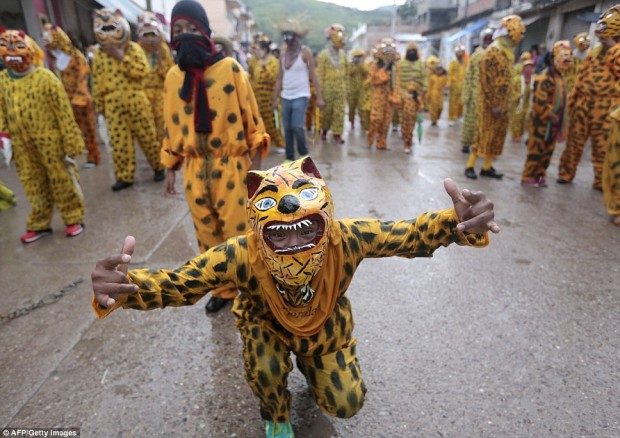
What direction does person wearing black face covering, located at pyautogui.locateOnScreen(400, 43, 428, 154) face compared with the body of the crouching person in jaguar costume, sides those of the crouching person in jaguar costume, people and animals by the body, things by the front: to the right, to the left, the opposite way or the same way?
the same way

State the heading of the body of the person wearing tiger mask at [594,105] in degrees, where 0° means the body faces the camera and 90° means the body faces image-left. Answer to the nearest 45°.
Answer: approximately 45°

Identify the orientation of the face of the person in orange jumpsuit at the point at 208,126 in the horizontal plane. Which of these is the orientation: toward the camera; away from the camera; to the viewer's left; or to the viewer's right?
toward the camera

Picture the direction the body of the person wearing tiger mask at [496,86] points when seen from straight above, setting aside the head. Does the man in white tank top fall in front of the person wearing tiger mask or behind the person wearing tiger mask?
behind

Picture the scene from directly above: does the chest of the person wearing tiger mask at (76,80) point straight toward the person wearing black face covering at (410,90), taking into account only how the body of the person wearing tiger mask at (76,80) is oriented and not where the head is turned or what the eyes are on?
no

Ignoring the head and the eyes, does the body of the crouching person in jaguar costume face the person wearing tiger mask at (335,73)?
no

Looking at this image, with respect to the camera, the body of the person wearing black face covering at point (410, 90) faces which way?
toward the camera

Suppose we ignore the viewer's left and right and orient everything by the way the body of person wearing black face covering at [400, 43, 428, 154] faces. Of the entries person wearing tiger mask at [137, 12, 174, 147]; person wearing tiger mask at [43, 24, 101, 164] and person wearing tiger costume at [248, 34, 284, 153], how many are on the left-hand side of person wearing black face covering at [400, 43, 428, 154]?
0

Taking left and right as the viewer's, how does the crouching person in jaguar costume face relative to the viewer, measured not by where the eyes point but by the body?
facing the viewer

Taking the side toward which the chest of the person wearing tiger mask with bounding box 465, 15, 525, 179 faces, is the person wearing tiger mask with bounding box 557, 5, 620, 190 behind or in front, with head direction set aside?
in front

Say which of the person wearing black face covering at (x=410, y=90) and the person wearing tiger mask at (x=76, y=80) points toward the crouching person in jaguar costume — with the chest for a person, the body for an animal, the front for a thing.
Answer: the person wearing black face covering at (x=410, y=90)

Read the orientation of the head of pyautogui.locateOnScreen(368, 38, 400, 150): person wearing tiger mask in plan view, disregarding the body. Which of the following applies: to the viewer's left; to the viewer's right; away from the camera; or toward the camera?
toward the camera
